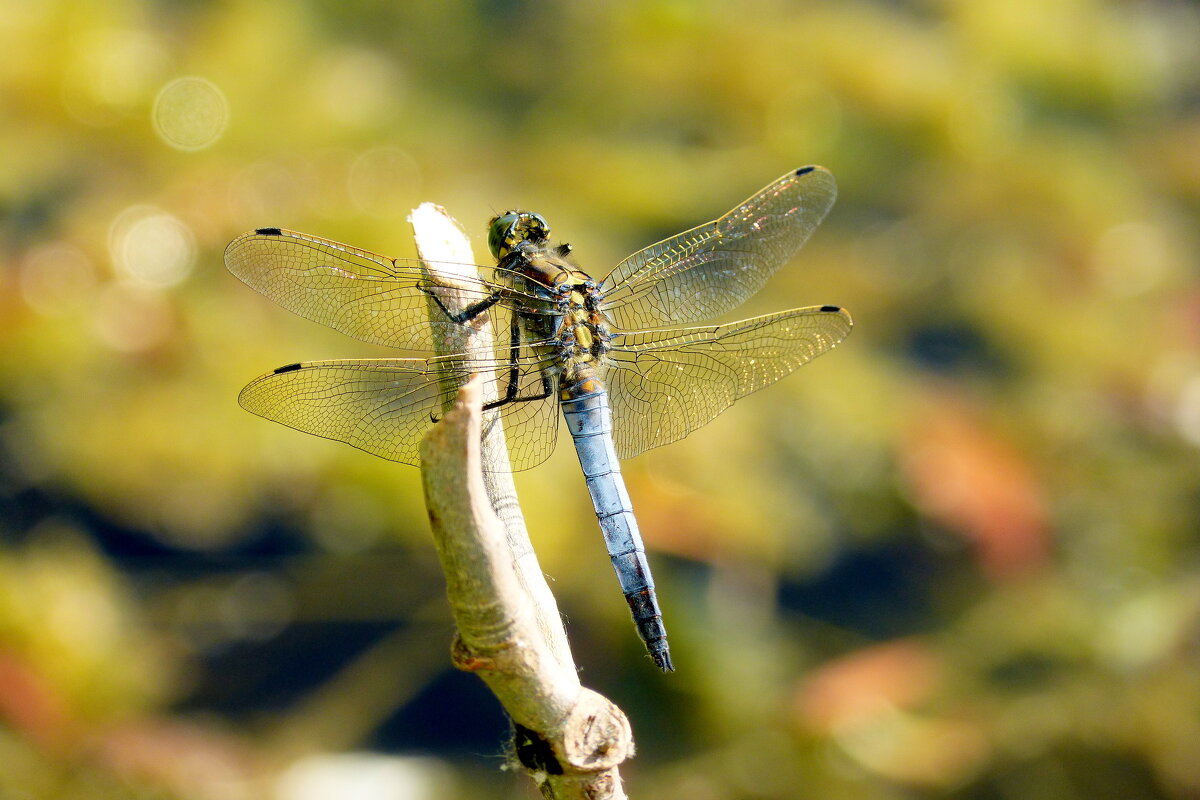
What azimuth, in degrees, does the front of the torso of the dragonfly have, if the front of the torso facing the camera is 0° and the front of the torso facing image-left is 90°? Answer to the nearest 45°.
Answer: approximately 135°
